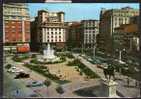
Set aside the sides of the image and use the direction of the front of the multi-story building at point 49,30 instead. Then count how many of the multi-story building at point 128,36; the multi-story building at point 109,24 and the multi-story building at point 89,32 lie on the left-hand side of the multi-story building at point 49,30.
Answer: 3

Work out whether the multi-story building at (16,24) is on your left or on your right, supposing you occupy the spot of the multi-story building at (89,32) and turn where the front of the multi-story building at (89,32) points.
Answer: on your right

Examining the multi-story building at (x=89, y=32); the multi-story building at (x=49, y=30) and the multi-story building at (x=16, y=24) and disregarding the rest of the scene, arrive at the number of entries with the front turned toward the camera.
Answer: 3

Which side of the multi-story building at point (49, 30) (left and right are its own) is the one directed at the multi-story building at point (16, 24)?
right

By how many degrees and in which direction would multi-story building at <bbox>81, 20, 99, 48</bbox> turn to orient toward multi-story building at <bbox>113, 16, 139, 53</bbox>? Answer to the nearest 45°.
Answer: approximately 90° to its left

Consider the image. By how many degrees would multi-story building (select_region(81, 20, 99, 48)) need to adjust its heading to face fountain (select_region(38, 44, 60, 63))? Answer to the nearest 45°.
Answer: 0° — it already faces it

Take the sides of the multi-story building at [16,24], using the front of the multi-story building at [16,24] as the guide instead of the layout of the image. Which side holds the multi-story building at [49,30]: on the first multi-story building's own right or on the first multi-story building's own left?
on the first multi-story building's own left
